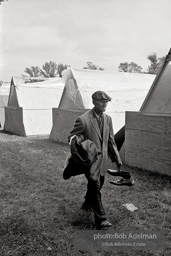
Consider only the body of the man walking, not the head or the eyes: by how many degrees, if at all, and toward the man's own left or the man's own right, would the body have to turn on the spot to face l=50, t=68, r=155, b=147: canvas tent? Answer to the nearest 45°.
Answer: approximately 135° to the man's own left

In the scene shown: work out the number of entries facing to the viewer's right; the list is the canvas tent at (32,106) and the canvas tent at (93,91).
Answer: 0

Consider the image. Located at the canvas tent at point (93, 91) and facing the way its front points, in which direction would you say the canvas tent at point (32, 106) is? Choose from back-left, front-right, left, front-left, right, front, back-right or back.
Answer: right

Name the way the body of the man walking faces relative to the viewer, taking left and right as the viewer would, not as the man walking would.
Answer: facing the viewer and to the right of the viewer

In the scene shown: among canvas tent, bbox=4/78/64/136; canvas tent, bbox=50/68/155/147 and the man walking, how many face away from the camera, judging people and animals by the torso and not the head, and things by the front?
0

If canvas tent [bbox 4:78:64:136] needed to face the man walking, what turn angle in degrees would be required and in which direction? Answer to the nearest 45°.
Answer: approximately 45° to its left

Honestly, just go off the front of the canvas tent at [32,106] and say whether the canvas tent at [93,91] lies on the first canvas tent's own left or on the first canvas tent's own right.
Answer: on the first canvas tent's own left

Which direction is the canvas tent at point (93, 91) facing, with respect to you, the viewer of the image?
facing the viewer and to the left of the viewer

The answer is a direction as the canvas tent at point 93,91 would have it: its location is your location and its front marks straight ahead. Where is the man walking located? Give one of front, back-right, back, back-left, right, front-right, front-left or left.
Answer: front-left

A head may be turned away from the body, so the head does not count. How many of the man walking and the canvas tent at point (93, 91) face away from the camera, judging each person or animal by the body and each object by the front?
0

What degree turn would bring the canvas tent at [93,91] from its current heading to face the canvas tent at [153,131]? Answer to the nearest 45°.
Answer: approximately 45° to its left
